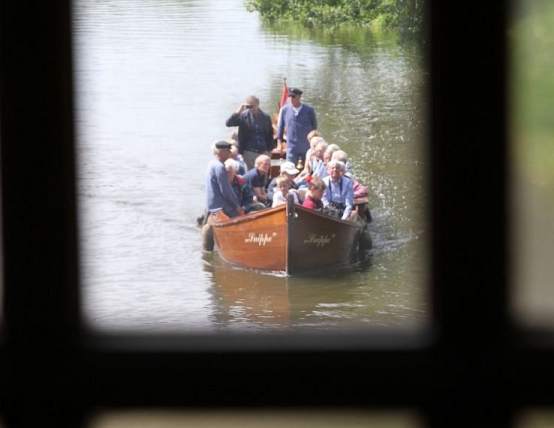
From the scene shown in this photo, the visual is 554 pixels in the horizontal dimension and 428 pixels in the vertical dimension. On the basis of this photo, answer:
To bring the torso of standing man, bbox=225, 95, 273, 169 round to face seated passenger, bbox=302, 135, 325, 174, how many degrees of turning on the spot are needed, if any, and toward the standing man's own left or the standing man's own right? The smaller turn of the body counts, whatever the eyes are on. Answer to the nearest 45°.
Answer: approximately 90° to the standing man's own left

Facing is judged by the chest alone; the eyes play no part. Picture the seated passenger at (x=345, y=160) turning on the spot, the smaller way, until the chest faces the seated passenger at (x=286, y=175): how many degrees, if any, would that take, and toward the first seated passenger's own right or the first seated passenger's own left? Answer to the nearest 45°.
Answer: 0° — they already face them

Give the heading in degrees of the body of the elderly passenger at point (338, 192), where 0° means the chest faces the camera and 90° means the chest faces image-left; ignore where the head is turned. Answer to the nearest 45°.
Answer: approximately 45°
